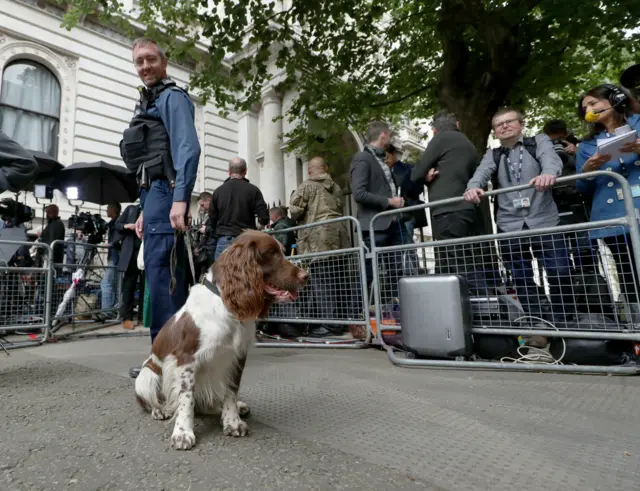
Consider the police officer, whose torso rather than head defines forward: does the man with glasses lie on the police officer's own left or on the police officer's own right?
on the police officer's own left

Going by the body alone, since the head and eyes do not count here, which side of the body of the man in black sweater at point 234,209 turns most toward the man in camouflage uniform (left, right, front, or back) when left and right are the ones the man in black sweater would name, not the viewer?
right

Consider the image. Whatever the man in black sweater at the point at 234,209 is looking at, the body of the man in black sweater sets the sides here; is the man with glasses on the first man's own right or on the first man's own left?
on the first man's own right

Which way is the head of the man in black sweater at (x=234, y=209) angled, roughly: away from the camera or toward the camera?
away from the camera

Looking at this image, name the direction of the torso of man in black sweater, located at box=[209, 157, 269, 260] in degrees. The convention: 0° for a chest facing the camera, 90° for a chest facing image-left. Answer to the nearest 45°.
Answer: approximately 180°

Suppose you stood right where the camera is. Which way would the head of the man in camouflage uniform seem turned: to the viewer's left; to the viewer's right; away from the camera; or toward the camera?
away from the camera

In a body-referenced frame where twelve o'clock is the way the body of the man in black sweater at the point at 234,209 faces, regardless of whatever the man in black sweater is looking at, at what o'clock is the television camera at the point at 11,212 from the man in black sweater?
The television camera is roughly at 10 o'clock from the man in black sweater.

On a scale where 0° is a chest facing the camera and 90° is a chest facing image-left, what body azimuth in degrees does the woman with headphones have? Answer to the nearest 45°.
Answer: approximately 45°

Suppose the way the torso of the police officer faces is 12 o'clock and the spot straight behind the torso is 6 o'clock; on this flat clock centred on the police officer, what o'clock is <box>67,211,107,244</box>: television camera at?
The television camera is roughly at 4 o'clock from the police officer.
